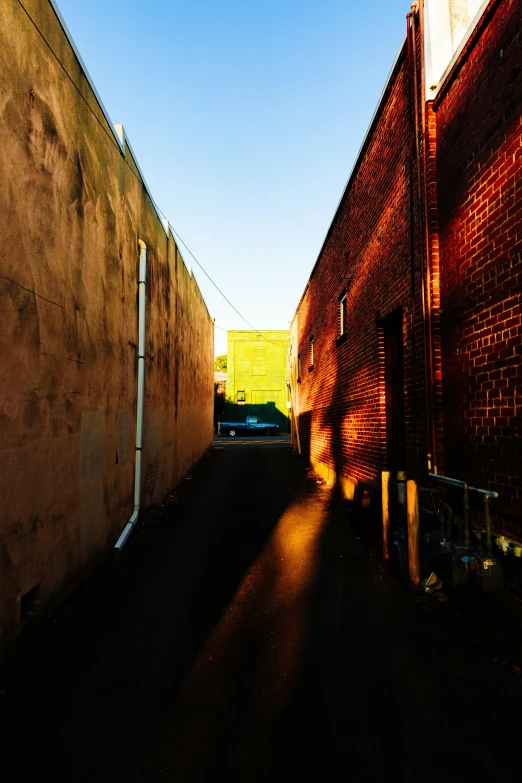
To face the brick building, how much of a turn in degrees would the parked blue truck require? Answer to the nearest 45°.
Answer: approximately 90° to its right

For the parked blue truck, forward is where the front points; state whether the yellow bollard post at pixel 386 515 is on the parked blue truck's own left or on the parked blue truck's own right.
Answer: on the parked blue truck's own right

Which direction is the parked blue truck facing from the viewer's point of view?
to the viewer's right

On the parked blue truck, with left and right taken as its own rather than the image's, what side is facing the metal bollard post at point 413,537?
right

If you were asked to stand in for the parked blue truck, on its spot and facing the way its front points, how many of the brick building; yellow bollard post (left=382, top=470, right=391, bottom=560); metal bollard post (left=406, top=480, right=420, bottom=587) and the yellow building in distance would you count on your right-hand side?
3
